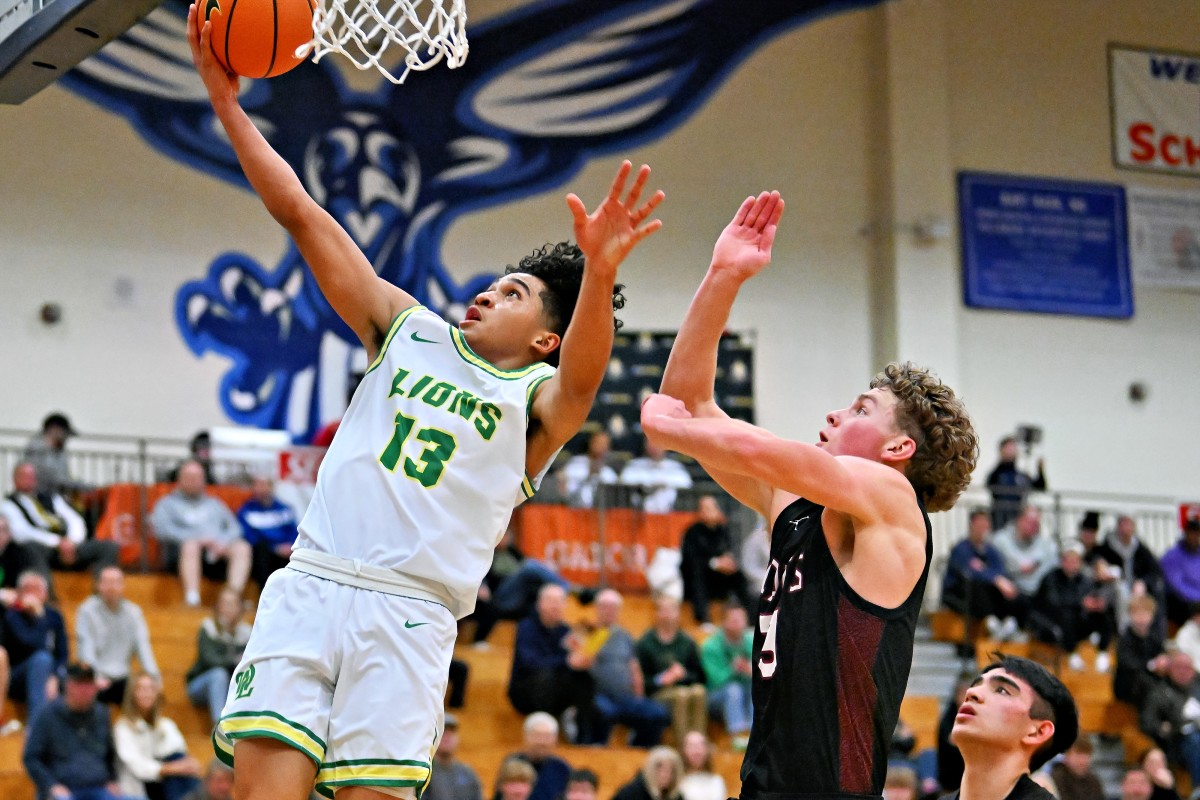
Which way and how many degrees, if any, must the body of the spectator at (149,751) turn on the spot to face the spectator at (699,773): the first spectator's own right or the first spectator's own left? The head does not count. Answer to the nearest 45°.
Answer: approximately 45° to the first spectator's own left

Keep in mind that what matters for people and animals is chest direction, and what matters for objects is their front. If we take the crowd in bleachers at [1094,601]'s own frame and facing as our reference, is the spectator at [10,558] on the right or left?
on their right

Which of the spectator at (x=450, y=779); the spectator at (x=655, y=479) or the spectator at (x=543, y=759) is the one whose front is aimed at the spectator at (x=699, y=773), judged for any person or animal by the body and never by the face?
the spectator at (x=655, y=479)

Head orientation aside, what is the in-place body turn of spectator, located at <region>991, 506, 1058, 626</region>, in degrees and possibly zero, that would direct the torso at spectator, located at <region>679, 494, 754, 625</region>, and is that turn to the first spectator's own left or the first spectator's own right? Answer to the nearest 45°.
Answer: approximately 45° to the first spectator's own right

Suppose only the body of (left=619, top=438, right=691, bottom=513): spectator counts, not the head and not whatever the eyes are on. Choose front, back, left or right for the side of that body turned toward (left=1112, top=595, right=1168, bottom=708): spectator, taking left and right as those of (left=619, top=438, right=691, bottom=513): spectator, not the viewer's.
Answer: left

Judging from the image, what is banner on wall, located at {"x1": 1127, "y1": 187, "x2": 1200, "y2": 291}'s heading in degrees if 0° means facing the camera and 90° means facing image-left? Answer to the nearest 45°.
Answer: approximately 0°

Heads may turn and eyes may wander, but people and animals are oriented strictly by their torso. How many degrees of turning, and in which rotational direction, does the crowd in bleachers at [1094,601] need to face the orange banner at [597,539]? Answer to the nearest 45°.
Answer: approximately 90° to their right

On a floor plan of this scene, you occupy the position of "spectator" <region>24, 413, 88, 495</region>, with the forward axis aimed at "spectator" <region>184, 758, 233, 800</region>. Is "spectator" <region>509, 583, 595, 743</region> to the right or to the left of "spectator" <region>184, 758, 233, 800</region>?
left

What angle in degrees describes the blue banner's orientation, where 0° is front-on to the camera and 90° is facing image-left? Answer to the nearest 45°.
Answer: approximately 0°

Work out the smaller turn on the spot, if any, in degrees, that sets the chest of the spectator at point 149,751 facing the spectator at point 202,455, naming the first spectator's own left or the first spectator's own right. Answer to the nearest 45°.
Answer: approximately 135° to the first spectator's own left
